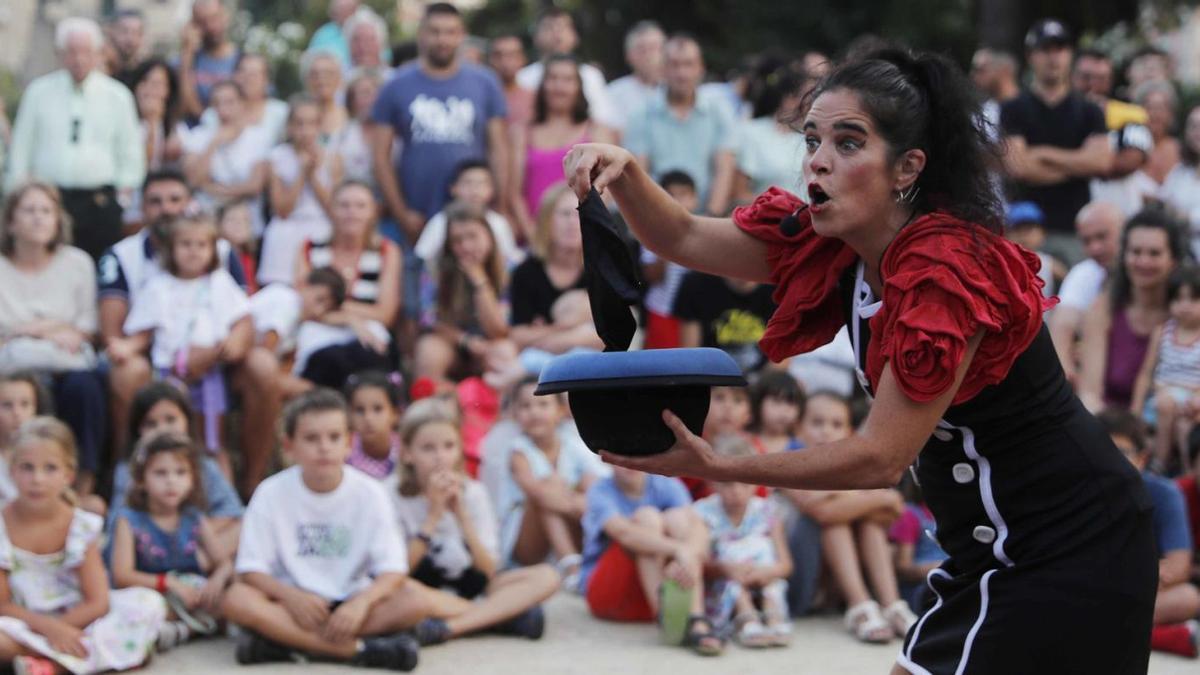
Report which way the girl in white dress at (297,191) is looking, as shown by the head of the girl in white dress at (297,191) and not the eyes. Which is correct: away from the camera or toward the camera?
toward the camera

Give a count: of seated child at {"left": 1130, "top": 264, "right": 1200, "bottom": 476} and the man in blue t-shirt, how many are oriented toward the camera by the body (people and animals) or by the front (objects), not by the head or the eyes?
2

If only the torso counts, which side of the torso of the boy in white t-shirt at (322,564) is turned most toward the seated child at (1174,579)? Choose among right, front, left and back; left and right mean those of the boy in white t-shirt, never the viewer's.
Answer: left

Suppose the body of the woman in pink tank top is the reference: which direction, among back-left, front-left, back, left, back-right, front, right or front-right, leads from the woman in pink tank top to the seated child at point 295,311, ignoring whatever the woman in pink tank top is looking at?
front-right

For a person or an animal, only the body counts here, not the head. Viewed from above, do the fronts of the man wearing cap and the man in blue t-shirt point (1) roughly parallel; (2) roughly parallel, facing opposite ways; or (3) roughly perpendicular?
roughly parallel

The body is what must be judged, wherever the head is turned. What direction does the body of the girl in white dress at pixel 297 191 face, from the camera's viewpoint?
toward the camera

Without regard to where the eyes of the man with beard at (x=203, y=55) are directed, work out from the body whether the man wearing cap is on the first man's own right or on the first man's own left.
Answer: on the first man's own left

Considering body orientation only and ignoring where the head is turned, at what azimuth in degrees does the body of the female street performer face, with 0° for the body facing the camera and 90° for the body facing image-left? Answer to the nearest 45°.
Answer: approximately 45°

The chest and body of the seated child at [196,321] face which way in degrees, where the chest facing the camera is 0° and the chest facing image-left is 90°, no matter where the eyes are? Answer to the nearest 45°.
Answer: approximately 0°

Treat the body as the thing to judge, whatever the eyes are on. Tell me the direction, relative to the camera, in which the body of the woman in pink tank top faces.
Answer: toward the camera

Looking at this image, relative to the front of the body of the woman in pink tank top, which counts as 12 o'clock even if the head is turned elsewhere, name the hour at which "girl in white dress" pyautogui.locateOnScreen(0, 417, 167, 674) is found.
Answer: The girl in white dress is roughly at 1 o'clock from the woman in pink tank top.

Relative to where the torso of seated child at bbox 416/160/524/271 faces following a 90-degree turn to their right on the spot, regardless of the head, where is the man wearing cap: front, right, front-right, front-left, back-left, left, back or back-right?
back

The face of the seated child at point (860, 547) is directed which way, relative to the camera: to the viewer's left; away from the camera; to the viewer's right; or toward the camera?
toward the camera

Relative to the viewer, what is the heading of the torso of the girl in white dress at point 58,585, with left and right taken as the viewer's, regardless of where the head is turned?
facing the viewer

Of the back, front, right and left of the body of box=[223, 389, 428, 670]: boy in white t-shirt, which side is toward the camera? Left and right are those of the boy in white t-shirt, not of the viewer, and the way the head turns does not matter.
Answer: front

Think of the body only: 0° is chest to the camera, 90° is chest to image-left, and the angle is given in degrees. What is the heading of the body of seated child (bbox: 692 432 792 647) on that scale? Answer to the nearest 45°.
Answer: approximately 0°

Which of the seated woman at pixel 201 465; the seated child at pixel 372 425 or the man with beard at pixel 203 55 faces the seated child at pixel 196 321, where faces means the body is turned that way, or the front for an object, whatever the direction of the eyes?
the man with beard
